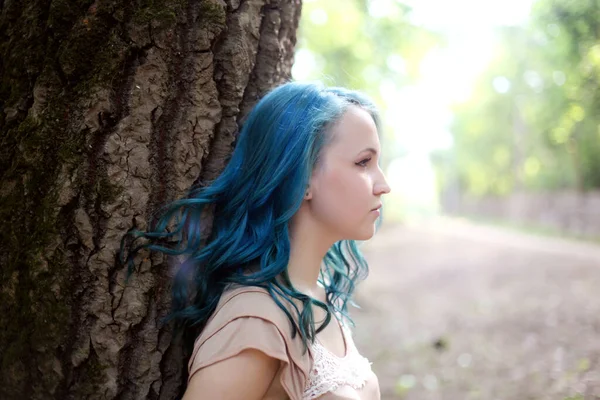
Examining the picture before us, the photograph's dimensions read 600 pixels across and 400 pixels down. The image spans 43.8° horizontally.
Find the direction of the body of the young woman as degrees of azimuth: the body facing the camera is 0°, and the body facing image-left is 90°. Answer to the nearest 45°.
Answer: approximately 270°

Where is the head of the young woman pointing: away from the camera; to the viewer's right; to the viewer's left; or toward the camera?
to the viewer's right
